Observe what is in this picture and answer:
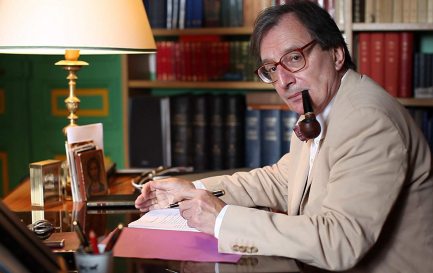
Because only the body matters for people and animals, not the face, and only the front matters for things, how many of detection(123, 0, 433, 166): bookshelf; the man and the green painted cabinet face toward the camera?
2

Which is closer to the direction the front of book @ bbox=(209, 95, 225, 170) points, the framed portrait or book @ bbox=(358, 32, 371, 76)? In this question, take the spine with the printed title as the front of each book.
the framed portrait

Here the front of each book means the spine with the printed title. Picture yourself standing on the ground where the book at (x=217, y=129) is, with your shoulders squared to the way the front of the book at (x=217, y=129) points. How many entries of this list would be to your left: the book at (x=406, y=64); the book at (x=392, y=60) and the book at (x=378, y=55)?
3

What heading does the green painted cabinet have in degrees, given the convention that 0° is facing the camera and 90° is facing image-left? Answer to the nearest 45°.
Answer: approximately 0°

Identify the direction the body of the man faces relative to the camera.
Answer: to the viewer's left

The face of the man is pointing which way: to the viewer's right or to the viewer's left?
to the viewer's left
